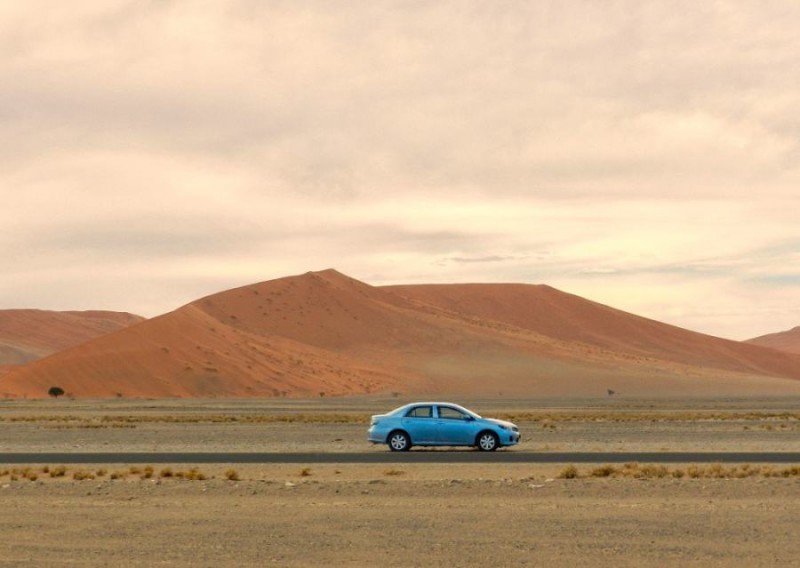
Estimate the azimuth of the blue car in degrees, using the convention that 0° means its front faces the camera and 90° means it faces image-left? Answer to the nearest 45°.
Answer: approximately 270°

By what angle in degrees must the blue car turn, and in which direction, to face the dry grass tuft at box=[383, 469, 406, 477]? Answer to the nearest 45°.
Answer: approximately 90° to its right

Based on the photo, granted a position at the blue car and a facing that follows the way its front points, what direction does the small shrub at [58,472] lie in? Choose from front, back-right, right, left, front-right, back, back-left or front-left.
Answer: back-right

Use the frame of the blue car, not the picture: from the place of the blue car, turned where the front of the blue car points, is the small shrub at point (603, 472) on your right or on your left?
on your right

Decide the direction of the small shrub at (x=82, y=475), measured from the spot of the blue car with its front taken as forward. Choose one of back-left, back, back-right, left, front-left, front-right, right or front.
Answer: back-right
